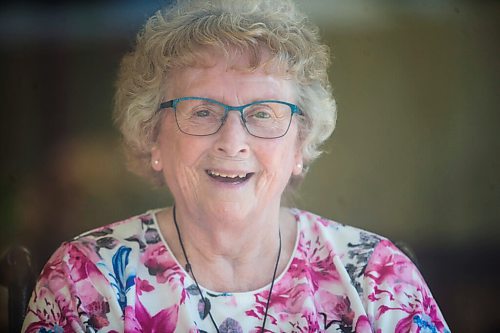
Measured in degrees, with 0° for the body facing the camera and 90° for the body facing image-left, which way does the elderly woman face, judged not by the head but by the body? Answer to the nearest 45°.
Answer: approximately 0°
